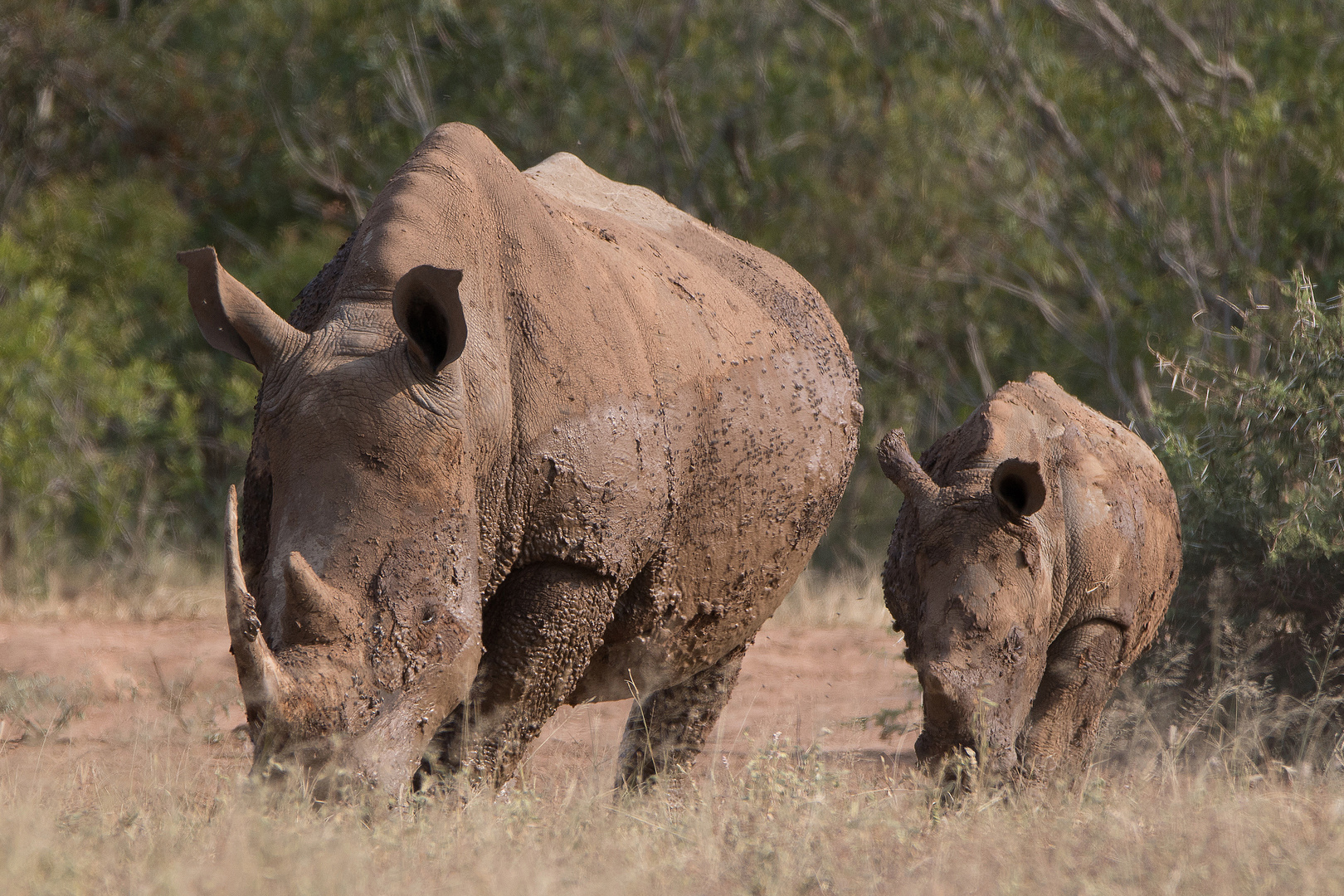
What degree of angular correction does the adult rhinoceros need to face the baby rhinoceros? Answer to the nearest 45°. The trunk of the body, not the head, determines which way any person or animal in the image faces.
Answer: approximately 180°

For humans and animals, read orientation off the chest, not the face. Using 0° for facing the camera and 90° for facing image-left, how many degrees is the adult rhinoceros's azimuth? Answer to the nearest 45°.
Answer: approximately 45°

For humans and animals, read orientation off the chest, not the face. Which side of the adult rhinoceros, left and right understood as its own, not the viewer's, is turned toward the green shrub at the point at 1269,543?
back

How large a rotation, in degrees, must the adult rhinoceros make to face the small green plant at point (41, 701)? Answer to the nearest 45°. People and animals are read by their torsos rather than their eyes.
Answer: approximately 90° to its right
